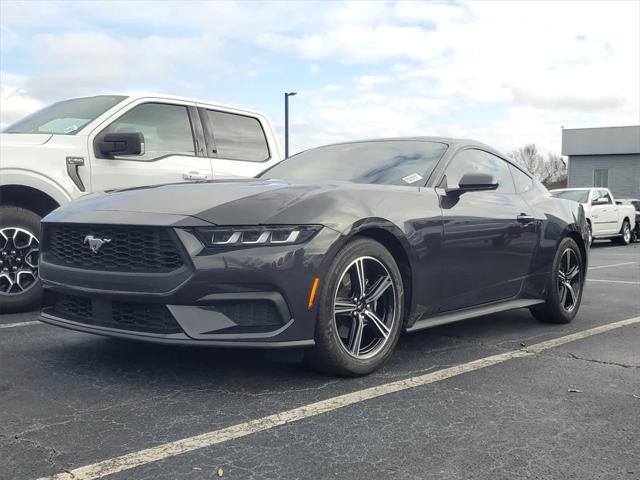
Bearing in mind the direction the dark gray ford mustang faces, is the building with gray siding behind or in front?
behind

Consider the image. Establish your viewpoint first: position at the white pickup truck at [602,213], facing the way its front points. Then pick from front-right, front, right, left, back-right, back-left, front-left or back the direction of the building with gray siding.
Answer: back-right

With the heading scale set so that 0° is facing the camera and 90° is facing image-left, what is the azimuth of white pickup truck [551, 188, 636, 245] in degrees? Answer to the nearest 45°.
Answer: approximately 45°

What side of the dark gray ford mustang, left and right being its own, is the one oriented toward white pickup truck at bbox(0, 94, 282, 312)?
right

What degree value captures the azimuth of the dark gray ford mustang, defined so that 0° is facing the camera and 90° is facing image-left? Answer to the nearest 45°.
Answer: approximately 45°

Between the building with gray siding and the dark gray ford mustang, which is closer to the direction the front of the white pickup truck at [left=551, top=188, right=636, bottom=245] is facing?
the dark gray ford mustang

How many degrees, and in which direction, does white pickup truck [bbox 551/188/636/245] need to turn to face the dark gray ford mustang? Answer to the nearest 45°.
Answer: approximately 45° to its left
